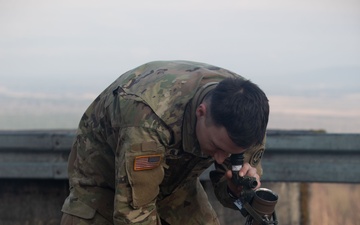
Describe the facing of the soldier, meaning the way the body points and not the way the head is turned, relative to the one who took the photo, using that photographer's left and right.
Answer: facing the viewer and to the right of the viewer
